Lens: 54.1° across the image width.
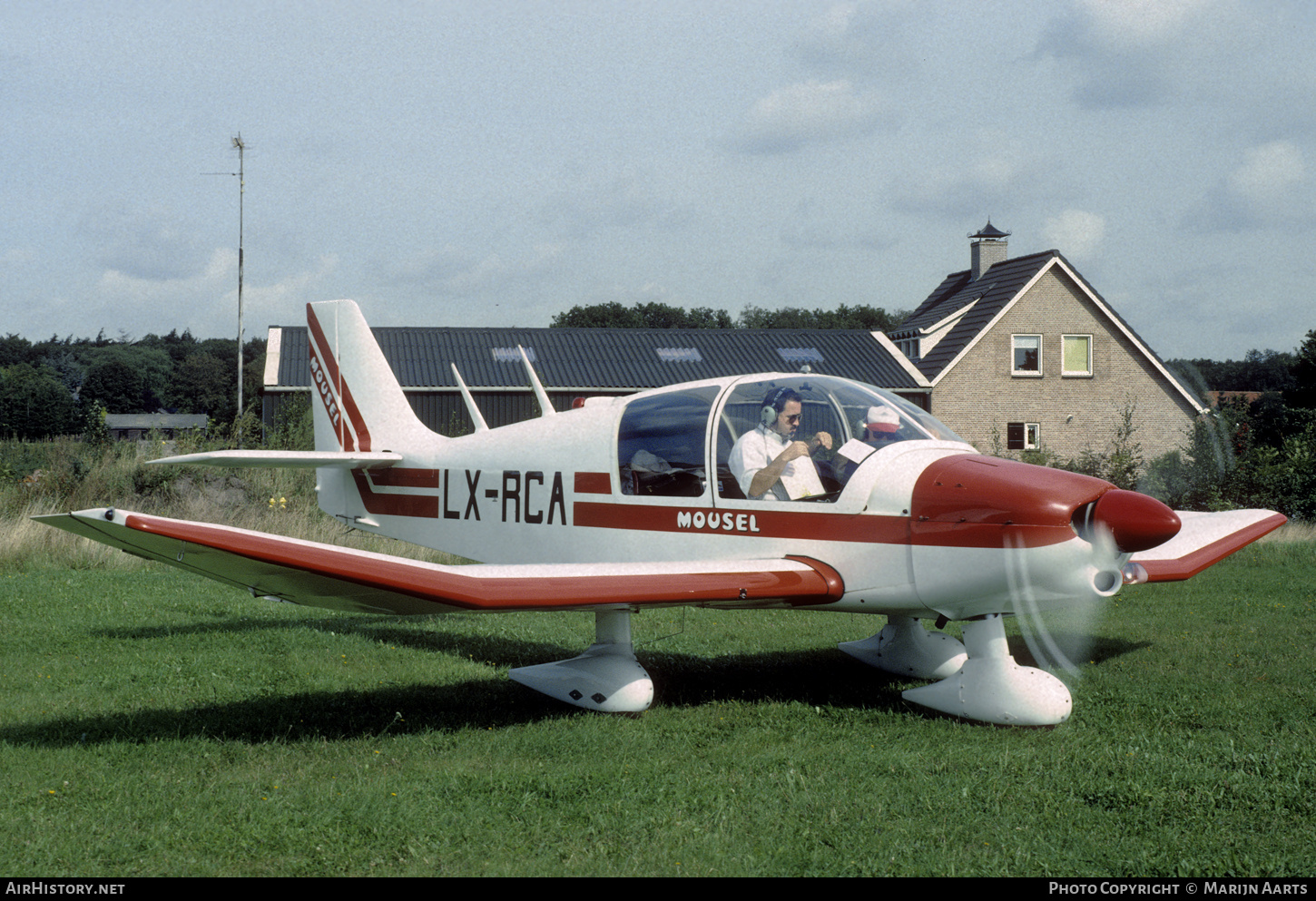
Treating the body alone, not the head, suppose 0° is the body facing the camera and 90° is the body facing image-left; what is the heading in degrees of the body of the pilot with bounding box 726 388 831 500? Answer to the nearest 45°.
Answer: approximately 315°

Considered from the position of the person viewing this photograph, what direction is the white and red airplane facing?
facing the viewer and to the right of the viewer
